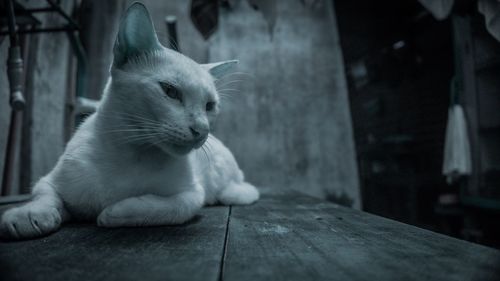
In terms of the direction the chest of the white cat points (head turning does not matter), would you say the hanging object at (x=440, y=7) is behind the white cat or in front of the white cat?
behind

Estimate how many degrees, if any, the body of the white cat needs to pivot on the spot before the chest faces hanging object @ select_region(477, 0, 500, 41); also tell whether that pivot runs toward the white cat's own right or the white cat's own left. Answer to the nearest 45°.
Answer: approximately 135° to the white cat's own left

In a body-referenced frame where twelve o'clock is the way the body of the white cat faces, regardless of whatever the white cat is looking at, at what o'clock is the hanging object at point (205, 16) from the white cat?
The hanging object is roughly at 5 o'clock from the white cat.

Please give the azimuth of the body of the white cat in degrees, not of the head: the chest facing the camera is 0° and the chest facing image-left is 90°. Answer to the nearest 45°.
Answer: approximately 45°
